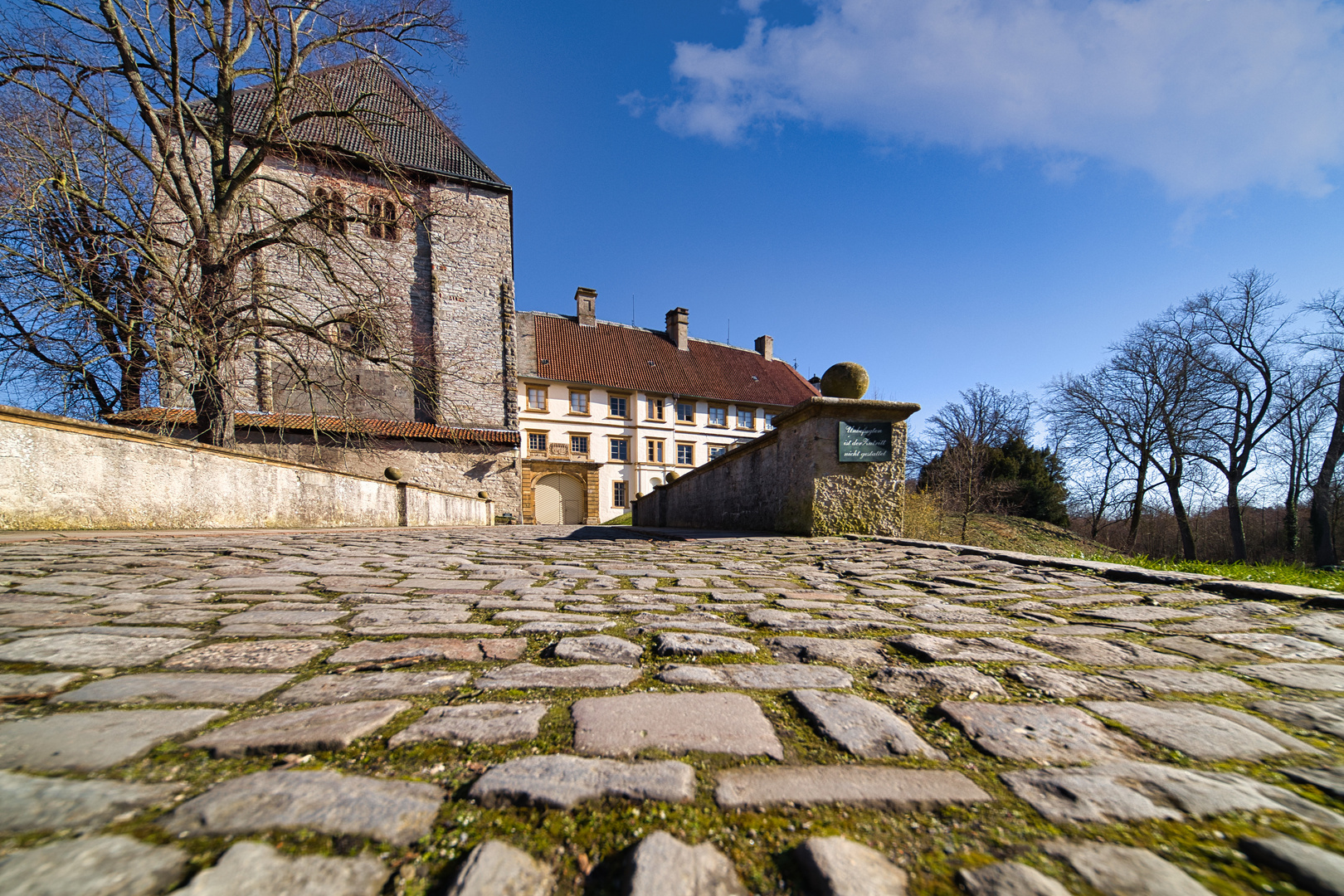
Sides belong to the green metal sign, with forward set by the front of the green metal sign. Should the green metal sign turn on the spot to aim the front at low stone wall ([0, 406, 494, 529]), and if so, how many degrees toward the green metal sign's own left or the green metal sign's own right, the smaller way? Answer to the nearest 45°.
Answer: approximately 45° to the green metal sign's own right

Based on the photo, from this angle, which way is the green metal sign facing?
toward the camera

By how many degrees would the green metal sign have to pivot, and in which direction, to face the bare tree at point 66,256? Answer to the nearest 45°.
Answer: approximately 90° to its right

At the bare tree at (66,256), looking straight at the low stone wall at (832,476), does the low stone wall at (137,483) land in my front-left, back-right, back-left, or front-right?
front-right
